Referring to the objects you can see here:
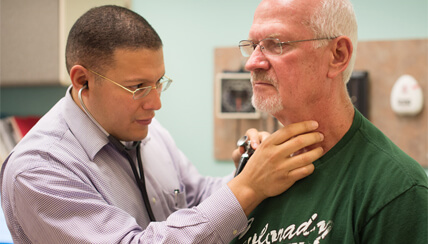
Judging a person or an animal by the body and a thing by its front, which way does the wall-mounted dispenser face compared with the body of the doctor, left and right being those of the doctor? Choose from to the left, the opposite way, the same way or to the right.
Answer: to the right

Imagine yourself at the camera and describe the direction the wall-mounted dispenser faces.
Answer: facing the viewer

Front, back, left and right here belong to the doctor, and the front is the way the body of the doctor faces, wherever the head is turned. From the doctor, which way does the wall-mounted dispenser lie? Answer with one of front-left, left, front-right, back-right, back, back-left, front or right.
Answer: left

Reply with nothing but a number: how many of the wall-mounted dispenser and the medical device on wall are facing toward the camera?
2

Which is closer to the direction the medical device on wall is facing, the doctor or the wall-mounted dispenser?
the doctor

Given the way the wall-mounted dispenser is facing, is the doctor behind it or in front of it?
in front

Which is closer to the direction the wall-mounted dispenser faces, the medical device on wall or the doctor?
the doctor

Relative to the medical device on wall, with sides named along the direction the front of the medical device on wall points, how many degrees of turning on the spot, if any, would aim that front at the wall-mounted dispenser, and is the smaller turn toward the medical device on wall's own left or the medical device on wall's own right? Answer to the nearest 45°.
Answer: approximately 90° to the medical device on wall's own left

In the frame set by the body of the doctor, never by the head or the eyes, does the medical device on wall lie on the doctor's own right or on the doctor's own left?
on the doctor's own left

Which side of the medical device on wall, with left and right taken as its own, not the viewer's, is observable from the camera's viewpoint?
front

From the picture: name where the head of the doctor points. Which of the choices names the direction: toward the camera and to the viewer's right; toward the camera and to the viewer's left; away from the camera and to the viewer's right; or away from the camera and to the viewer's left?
toward the camera and to the viewer's right

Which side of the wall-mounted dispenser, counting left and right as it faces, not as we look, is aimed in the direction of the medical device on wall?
right
